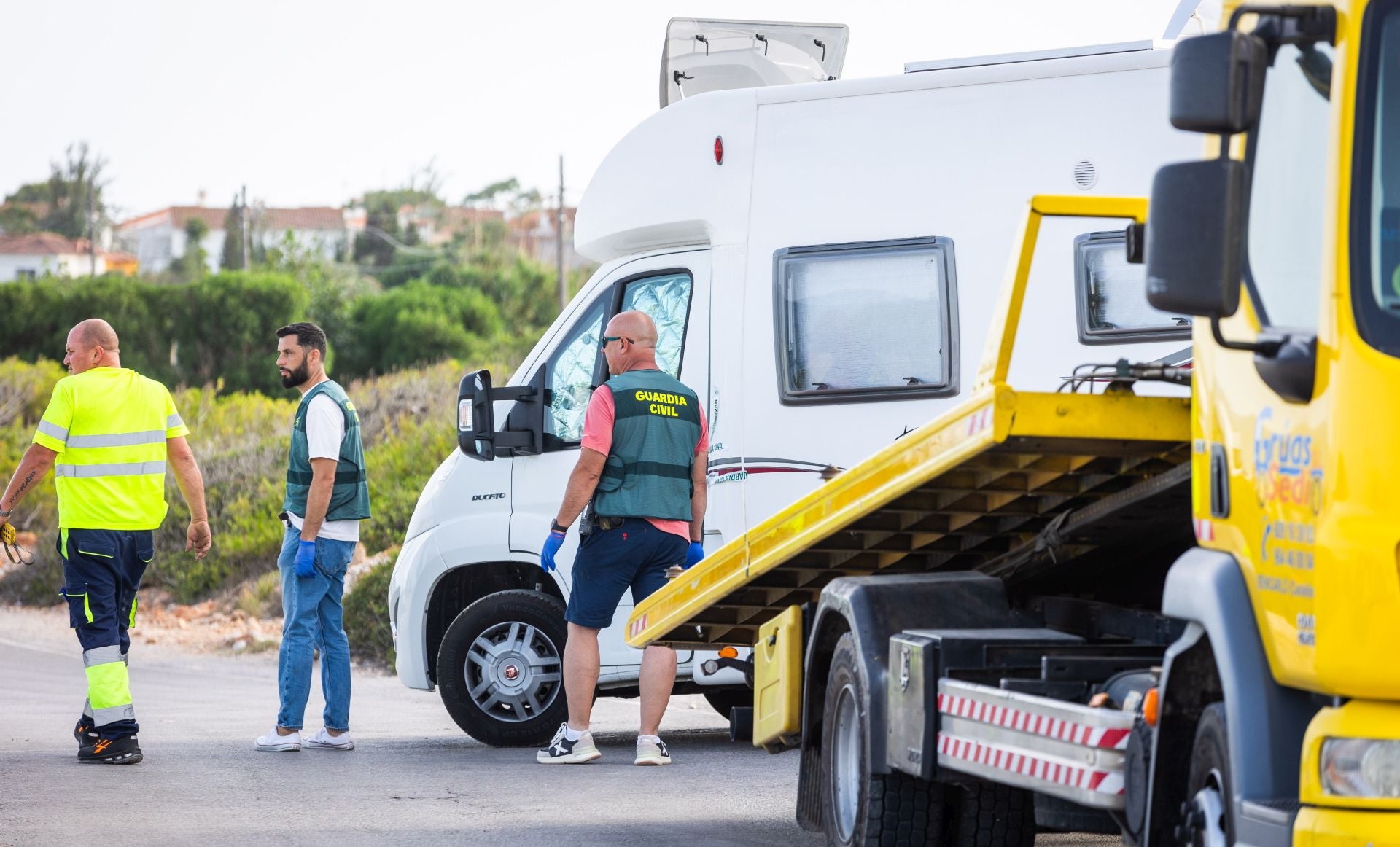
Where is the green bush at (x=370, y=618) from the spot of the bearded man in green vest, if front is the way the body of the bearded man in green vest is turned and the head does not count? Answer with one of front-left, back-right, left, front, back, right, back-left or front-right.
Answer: right

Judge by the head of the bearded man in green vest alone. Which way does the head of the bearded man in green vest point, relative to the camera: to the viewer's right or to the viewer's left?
to the viewer's left

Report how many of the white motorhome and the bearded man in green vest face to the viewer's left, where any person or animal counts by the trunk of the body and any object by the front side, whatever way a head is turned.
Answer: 2

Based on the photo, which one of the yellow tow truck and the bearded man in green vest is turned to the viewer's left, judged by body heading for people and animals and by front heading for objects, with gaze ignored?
the bearded man in green vest

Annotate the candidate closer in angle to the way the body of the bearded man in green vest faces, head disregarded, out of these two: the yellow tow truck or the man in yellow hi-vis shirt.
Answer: the man in yellow hi-vis shirt

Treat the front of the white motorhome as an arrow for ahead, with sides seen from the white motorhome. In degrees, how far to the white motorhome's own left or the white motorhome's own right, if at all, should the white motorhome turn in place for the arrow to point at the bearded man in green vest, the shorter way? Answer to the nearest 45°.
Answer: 0° — it already faces them

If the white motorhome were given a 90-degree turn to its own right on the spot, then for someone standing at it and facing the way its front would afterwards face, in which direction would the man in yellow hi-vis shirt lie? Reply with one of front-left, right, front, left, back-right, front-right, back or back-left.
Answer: left

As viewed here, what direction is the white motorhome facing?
to the viewer's left

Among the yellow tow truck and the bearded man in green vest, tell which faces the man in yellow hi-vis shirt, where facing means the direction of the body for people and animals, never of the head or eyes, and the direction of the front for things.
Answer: the bearded man in green vest

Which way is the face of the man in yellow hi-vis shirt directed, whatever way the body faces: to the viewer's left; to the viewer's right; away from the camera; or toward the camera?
to the viewer's left

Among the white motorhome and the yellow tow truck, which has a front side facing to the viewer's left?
the white motorhome

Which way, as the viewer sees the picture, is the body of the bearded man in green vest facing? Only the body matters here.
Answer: to the viewer's left

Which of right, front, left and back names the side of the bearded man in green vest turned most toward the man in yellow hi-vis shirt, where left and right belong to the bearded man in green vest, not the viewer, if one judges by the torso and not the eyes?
front

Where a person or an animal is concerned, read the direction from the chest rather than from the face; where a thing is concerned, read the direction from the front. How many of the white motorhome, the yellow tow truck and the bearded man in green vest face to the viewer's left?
2

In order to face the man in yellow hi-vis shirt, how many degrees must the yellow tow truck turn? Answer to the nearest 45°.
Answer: approximately 180°

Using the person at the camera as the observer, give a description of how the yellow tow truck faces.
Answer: facing the viewer and to the right of the viewer

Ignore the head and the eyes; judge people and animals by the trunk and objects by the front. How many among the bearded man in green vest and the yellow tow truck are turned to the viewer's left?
1
